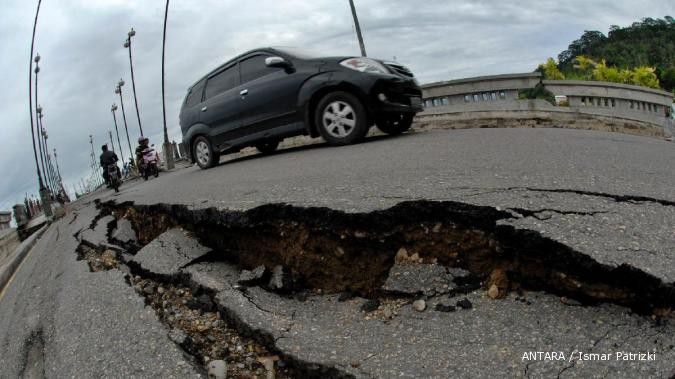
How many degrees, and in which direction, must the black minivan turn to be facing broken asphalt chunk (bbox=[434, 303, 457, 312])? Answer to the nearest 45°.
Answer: approximately 45° to its right

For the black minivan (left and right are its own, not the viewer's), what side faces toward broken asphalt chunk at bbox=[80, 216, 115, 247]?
right

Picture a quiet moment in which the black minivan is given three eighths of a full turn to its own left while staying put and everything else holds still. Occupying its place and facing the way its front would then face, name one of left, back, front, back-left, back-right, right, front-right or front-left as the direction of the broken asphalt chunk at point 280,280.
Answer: back

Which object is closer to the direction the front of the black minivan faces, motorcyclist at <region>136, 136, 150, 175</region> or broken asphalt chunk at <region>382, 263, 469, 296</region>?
the broken asphalt chunk

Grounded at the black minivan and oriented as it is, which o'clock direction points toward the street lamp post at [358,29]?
The street lamp post is roughly at 8 o'clock from the black minivan.

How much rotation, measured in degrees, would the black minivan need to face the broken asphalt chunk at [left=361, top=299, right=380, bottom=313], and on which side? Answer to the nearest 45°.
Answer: approximately 45° to its right

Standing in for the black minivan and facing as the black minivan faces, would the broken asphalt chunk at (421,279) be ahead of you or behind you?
ahead

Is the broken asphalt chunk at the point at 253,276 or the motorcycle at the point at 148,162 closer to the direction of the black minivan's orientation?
the broken asphalt chunk

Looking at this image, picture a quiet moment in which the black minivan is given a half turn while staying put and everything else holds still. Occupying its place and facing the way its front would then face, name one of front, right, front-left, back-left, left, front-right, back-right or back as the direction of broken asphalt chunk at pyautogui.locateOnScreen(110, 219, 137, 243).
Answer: left

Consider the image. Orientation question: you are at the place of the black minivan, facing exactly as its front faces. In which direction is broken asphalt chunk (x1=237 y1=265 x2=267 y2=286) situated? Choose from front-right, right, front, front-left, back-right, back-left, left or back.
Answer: front-right

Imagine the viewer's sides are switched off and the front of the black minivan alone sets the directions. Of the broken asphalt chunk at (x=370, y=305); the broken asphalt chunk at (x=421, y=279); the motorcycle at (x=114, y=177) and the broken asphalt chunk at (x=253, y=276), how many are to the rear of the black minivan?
1

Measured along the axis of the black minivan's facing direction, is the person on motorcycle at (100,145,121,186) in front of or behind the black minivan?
behind

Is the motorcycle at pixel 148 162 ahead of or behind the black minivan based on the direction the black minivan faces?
behind

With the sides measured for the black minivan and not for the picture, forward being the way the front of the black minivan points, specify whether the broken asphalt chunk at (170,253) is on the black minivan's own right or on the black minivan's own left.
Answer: on the black minivan's own right

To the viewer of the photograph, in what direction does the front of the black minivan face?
facing the viewer and to the right of the viewer

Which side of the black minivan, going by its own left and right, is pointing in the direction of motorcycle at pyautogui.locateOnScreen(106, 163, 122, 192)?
back
